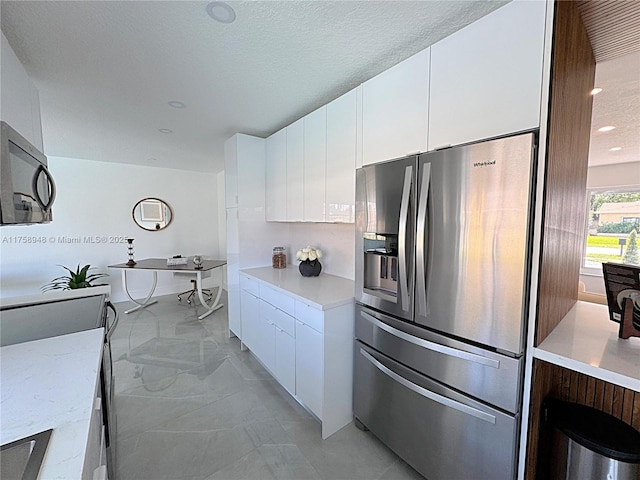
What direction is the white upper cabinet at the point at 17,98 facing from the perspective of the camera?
to the viewer's right

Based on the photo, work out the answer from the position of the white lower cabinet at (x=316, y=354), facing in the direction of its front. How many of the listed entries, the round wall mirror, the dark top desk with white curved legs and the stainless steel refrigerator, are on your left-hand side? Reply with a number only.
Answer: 1

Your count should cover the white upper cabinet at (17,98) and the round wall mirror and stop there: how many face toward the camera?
1

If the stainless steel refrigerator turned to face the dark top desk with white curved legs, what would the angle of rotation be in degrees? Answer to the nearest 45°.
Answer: approximately 45° to its right

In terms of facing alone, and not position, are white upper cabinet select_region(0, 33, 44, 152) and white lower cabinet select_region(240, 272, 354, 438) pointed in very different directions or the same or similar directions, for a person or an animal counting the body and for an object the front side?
very different directions

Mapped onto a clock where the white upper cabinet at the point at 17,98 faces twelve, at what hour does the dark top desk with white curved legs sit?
The dark top desk with white curved legs is roughly at 10 o'clock from the white upper cabinet.

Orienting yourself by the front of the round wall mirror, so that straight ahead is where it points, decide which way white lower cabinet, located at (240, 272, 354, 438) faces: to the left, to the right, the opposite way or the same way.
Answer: to the right

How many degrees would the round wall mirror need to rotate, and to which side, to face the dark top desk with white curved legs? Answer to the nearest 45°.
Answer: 0° — it already faces it

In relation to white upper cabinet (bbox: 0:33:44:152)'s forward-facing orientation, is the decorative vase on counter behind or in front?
in front

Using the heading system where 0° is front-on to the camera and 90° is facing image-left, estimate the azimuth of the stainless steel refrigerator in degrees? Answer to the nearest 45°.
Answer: approximately 45°

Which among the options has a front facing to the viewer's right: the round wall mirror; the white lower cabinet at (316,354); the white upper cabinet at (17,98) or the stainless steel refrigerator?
the white upper cabinet

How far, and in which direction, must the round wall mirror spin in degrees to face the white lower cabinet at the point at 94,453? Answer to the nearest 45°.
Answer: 0° — it already faces it

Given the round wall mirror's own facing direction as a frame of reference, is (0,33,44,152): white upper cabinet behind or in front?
in front

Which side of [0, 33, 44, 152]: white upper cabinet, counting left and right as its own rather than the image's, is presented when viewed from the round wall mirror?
left
